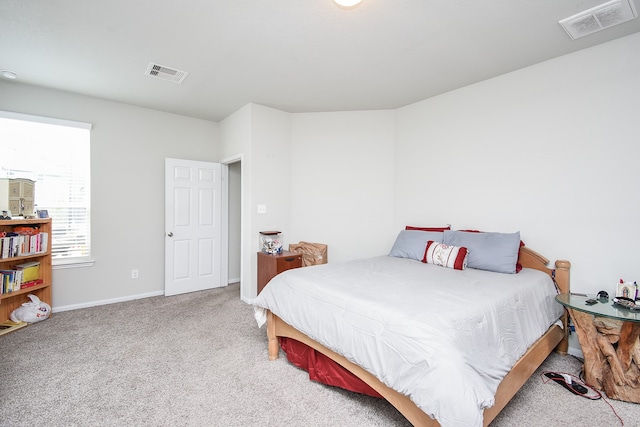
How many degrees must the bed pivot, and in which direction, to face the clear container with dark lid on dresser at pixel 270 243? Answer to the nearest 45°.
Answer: approximately 90° to its right

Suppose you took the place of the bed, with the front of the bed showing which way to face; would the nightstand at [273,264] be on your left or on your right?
on your right

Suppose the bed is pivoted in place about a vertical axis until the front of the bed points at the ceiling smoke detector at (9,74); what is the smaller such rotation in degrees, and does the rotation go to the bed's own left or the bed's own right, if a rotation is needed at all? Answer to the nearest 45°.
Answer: approximately 45° to the bed's own right

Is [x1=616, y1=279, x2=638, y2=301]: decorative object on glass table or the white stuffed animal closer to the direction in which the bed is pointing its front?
the white stuffed animal

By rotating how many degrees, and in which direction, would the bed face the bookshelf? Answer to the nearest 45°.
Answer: approximately 45° to its right

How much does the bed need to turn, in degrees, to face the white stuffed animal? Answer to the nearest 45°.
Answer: approximately 45° to its right

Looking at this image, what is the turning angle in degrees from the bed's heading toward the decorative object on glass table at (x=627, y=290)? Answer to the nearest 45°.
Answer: approximately 180°

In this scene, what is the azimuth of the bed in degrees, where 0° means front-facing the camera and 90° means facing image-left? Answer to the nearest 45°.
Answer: approximately 45°

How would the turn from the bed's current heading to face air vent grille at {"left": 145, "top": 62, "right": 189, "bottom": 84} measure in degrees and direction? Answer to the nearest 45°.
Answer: approximately 45° to its right
